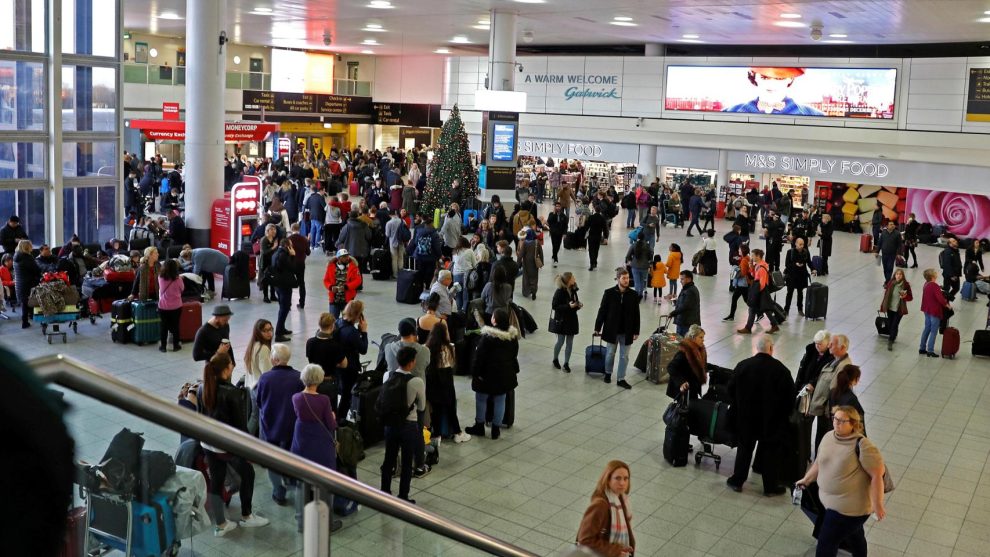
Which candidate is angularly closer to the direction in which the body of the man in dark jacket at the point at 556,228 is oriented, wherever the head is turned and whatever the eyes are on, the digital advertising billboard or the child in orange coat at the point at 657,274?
the child in orange coat

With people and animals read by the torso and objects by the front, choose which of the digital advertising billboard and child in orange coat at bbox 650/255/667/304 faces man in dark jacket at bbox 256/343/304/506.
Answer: the digital advertising billboard

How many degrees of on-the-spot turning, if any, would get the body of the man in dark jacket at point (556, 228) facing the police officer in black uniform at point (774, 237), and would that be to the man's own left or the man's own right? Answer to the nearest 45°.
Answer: approximately 90° to the man's own left

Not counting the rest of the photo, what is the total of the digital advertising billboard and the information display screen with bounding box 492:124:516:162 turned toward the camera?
2

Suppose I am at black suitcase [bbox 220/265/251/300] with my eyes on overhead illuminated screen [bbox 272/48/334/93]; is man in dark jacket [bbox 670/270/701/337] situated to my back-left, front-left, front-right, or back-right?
back-right

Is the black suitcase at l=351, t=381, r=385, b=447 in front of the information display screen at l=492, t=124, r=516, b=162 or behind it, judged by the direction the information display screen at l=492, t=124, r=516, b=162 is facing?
in front

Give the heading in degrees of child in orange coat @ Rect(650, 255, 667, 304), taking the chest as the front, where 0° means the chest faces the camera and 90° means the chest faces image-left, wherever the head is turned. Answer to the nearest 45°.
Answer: approximately 180°

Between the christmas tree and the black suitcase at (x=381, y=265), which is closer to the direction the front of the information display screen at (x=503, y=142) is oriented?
the black suitcase

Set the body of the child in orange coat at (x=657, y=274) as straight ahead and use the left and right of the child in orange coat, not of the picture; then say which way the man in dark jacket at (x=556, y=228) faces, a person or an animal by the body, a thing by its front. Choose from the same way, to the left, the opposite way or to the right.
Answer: the opposite way

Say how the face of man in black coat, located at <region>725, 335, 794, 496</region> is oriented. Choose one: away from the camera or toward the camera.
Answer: away from the camera

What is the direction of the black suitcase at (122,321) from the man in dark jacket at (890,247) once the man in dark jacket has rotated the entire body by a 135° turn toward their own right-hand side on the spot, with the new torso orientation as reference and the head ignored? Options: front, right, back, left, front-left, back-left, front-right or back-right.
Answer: left

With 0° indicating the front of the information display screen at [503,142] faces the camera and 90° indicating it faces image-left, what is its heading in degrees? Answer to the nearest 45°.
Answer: approximately 0°

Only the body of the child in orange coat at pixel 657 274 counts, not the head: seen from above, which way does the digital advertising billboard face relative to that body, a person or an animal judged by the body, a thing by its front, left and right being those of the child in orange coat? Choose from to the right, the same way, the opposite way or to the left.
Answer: the opposite way
